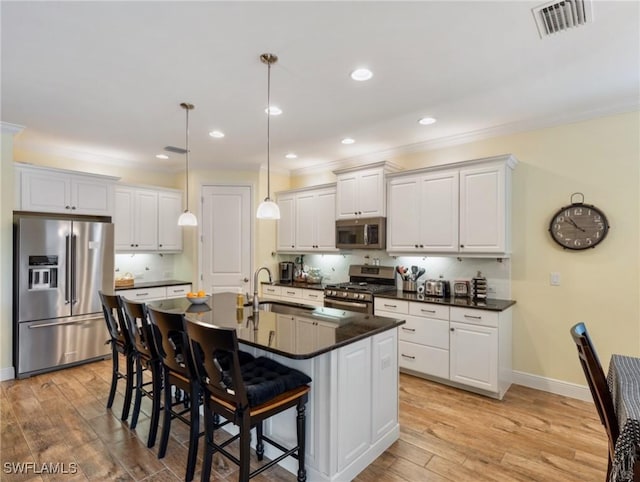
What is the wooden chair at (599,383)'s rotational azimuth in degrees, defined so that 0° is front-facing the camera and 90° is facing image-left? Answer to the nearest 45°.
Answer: approximately 270°

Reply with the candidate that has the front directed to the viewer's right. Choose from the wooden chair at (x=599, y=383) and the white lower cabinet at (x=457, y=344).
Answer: the wooden chair

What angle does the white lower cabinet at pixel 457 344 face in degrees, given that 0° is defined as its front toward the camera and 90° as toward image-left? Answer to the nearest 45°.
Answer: approximately 45°

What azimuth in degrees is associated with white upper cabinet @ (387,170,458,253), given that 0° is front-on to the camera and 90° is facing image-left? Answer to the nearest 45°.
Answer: approximately 45°

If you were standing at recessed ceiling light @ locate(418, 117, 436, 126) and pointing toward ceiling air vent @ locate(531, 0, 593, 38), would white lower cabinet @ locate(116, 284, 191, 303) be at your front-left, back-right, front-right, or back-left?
back-right

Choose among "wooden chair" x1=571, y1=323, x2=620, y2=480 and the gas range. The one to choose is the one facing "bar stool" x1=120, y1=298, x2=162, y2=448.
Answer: the gas range

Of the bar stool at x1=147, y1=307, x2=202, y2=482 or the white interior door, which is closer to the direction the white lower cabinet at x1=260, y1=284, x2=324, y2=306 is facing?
the bar stool

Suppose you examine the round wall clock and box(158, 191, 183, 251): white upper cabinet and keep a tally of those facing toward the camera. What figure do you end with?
2

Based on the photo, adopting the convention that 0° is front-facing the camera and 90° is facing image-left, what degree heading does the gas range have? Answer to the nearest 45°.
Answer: approximately 45°

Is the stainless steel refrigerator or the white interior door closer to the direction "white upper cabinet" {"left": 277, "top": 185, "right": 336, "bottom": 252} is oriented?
the stainless steel refrigerator

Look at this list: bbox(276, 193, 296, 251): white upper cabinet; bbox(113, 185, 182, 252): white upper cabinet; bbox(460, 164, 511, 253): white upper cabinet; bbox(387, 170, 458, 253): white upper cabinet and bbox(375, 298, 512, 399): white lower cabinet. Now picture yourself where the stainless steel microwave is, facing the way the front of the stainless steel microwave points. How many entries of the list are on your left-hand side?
3

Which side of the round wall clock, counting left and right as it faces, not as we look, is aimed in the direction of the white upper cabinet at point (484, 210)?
right

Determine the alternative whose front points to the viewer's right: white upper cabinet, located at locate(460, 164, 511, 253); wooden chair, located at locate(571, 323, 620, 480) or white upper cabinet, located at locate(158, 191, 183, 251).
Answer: the wooden chair
